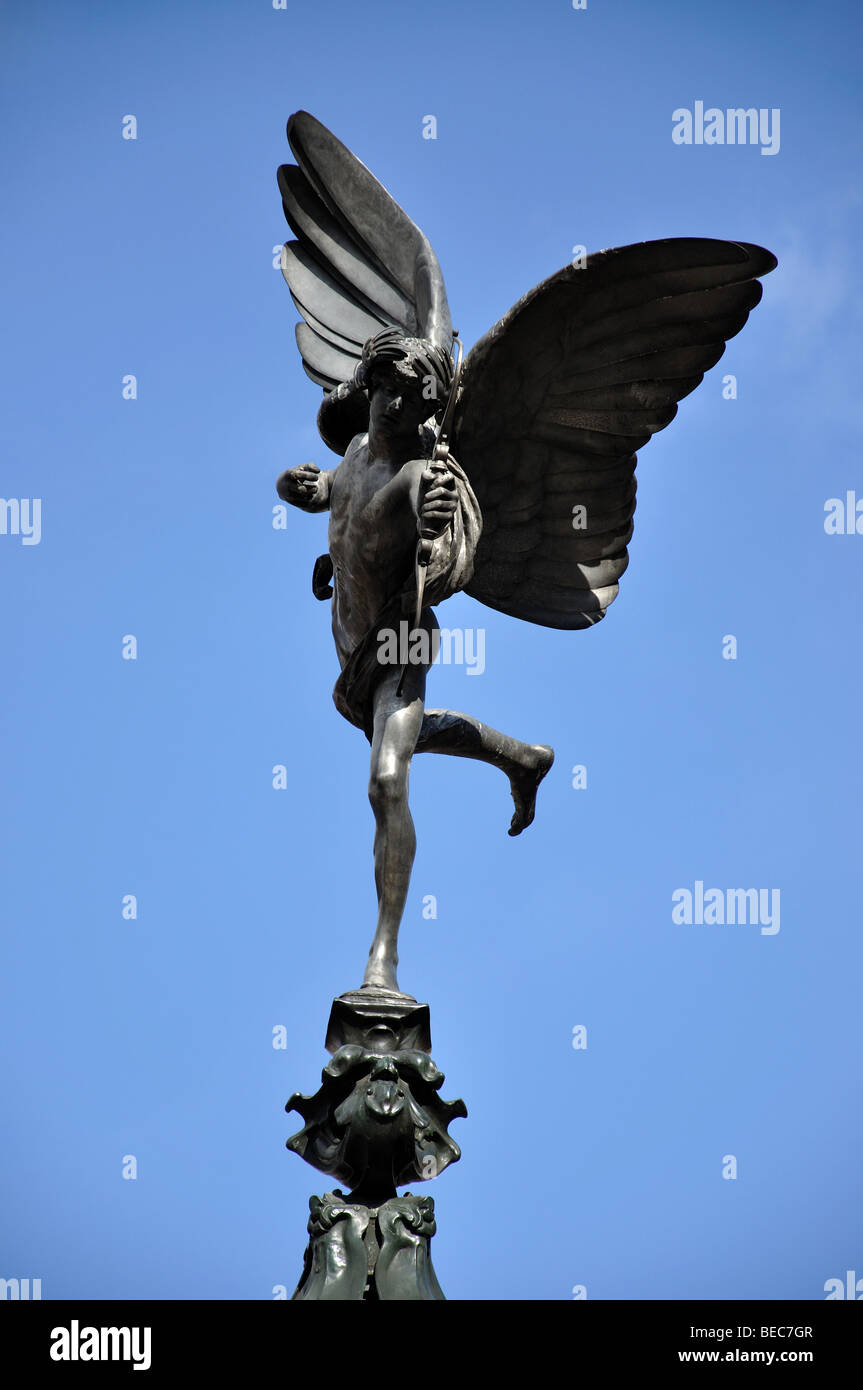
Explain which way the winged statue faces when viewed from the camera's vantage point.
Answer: facing the viewer and to the left of the viewer
